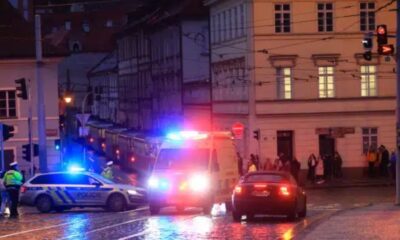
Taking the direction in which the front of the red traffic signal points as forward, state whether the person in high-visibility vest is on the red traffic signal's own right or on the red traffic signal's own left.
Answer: on the red traffic signal's own right

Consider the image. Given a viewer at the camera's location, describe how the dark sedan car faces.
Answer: facing away from the viewer

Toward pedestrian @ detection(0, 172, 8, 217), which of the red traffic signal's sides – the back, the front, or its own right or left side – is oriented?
right

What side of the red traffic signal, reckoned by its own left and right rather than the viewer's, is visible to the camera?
front

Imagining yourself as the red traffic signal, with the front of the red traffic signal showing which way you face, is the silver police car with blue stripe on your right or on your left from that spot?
on your right
